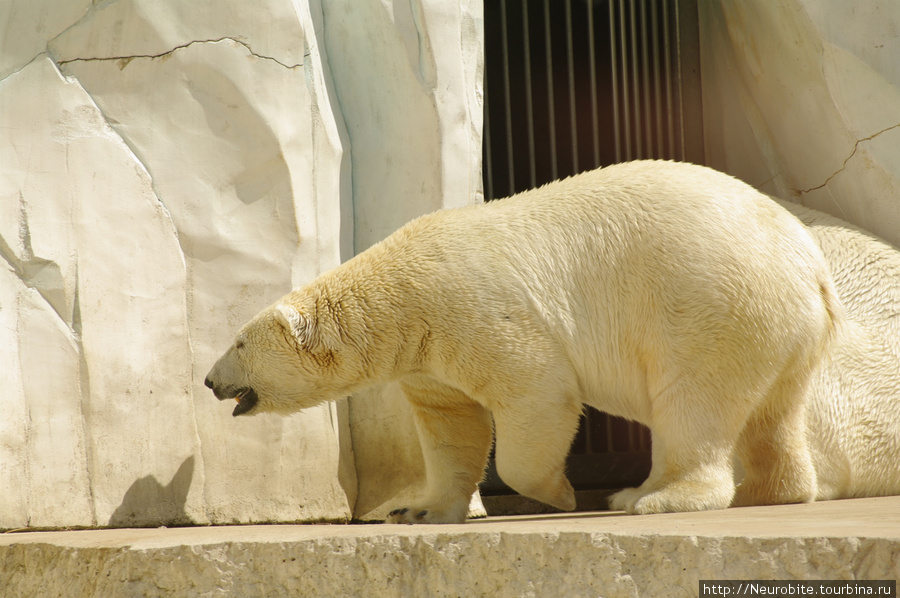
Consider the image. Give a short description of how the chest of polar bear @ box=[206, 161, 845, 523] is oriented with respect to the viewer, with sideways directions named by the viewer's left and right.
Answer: facing to the left of the viewer

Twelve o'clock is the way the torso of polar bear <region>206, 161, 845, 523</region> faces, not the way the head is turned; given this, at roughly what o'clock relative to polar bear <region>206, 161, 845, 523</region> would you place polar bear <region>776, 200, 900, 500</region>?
polar bear <region>776, 200, 900, 500</region> is roughly at 5 o'clock from polar bear <region>206, 161, 845, 523</region>.
